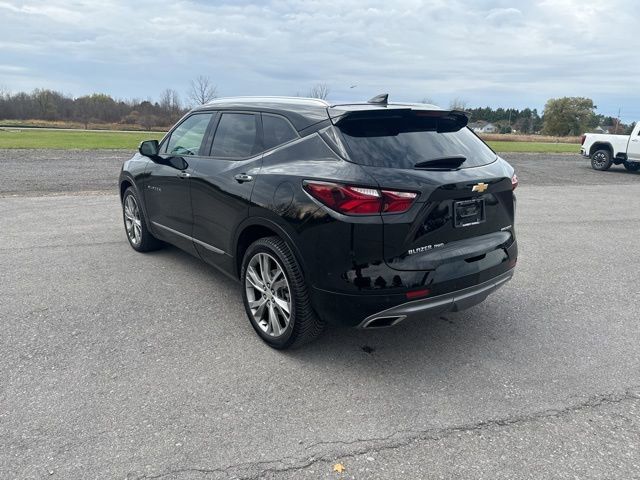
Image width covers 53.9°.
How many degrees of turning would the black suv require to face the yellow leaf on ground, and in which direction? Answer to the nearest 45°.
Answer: approximately 135° to its left

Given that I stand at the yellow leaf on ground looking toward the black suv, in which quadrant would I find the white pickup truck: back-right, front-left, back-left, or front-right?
front-right

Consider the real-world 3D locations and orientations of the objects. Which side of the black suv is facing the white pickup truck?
right

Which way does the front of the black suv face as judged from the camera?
facing away from the viewer and to the left of the viewer

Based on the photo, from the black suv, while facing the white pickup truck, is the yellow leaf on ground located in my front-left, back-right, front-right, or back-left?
back-right

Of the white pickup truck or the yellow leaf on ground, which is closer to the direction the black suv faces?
the white pickup truck
